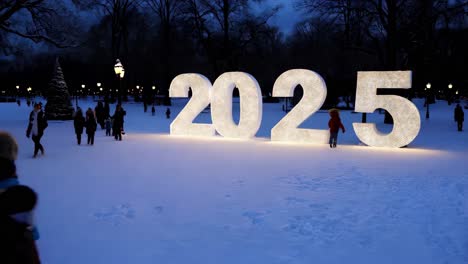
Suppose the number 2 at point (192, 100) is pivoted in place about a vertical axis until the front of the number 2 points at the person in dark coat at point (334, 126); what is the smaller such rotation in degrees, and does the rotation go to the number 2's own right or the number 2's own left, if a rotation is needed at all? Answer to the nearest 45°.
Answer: approximately 45° to the number 2's own left

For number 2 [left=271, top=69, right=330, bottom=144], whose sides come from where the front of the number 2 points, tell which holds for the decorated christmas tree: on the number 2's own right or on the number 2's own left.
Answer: on the number 2's own right

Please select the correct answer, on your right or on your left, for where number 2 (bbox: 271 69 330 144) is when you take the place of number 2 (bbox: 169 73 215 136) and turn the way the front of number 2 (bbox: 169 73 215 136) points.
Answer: on your left

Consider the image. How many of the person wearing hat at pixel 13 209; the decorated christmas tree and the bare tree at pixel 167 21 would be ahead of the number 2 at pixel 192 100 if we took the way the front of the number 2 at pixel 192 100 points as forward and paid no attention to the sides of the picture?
1

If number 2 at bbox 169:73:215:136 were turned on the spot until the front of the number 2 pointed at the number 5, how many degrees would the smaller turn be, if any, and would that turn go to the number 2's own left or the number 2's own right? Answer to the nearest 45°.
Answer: approximately 45° to the number 2's own left

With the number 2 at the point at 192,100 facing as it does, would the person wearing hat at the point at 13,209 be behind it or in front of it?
in front

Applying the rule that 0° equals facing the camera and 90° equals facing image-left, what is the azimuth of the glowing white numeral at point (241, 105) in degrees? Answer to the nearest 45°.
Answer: approximately 0°
